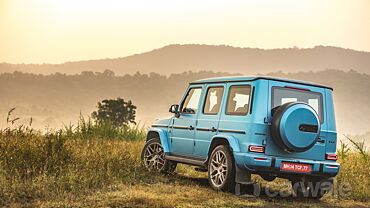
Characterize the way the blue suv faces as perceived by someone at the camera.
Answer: facing away from the viewer and to the left of the viewer

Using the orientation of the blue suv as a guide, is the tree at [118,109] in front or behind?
in front
